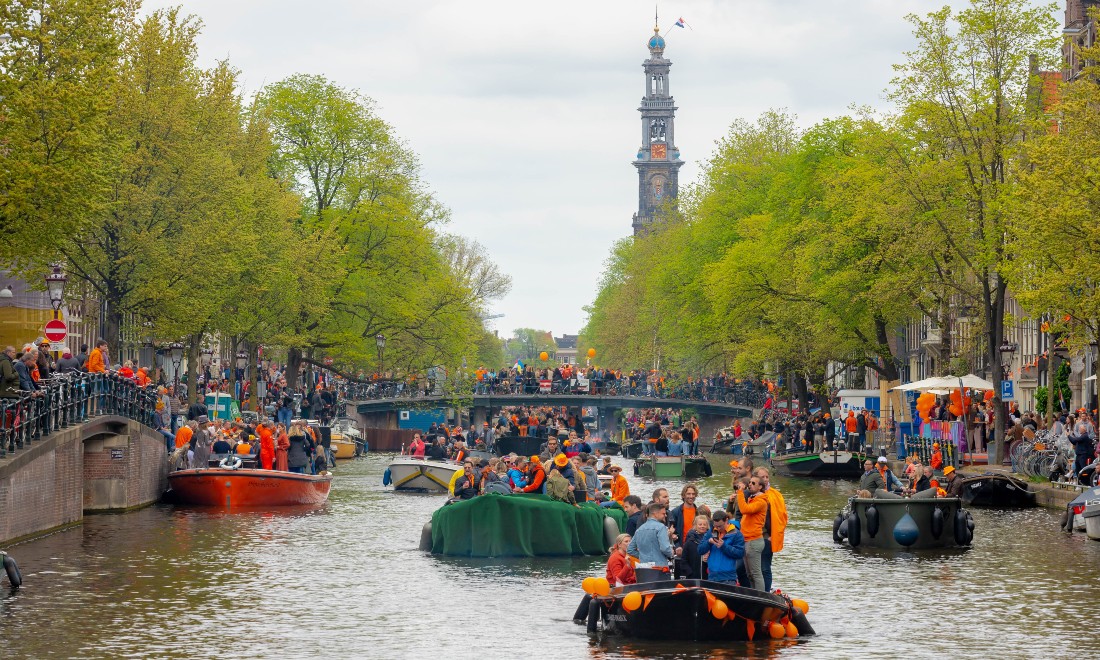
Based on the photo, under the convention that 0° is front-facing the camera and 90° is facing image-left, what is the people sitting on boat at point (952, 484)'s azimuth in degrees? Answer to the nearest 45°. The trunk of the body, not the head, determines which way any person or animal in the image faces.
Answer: approximately 90°

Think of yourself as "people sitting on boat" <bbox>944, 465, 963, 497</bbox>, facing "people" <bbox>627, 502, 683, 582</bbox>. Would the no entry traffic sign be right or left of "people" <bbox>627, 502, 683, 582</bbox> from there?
right

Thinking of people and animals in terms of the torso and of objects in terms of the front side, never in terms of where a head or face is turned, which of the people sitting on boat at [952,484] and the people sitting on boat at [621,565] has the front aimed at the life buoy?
the people sitting on boat at [952,484]
